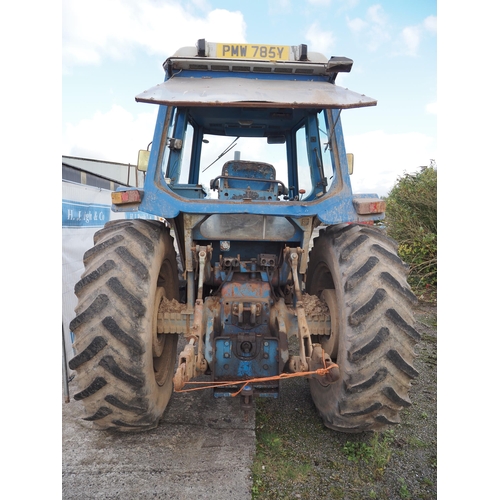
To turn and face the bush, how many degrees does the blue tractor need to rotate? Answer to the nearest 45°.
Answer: approximately 45° to its right

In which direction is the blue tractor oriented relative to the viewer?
away from the camera
